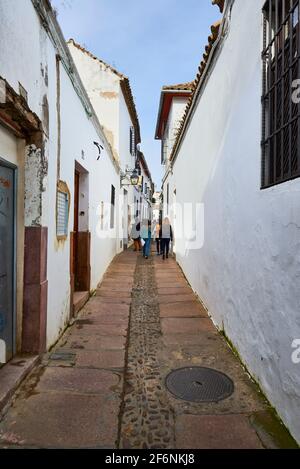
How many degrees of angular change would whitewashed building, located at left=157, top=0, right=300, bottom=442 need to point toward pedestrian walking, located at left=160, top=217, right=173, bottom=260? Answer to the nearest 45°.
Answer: approximately 90° to its right

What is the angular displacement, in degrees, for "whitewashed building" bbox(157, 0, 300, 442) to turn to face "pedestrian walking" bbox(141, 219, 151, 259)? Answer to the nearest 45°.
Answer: approximately 90° to its right

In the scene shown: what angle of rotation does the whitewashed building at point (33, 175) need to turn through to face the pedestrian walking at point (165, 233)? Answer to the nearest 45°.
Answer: approximately 45° to its left

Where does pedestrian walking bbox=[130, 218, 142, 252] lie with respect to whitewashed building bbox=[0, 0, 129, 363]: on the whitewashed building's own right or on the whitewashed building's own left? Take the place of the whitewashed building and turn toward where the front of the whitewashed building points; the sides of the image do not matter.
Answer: on the whitewashed building's own left

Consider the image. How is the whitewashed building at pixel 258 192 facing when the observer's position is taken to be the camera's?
facing to the left of the viewer

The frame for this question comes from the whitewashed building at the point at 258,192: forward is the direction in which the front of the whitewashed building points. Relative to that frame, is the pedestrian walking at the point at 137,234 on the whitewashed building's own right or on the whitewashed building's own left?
on the whitewashed building's own right

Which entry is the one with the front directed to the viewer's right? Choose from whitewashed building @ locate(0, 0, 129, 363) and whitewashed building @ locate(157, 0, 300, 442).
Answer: whitewashed building @ locate(0, 0, 129, 363)

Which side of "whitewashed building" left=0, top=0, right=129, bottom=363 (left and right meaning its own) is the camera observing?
right

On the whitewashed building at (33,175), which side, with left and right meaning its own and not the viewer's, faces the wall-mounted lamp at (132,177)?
left

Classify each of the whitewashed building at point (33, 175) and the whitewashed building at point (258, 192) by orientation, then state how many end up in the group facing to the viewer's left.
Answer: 1

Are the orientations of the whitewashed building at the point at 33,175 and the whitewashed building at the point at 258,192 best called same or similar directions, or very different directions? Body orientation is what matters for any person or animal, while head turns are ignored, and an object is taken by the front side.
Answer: very different directions
